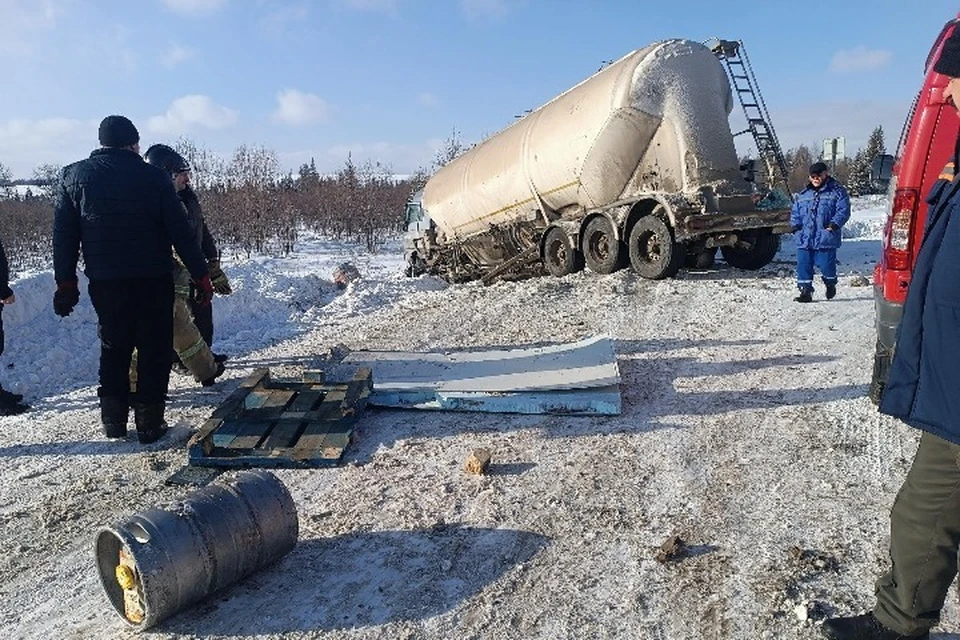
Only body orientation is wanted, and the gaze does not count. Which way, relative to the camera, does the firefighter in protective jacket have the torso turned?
to the viewer's right

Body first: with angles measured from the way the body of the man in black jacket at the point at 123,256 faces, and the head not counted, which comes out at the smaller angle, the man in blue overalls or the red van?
the man in blue overalls

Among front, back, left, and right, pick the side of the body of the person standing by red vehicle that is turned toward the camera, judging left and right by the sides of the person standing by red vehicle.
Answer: left

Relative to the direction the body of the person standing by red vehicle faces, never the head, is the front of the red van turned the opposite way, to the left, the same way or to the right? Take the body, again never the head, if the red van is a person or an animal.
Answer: to the right

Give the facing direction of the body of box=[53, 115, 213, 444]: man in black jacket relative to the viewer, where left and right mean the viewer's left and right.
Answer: facing away from the viewer

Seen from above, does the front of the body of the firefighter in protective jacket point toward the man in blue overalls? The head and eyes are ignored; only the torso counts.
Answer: yes

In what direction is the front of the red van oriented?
away from the camera

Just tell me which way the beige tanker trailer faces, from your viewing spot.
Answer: facing away from the viewer and to the left of the viewer

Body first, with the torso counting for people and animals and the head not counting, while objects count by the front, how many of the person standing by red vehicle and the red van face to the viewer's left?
1

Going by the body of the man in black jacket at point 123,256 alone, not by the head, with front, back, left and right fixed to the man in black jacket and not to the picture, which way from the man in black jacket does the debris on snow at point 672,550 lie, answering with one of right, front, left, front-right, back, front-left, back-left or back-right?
back-right

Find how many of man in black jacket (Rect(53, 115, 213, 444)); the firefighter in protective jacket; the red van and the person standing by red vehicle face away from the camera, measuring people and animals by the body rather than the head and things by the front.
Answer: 2

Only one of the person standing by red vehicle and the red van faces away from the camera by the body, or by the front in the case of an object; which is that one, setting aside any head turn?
the red van

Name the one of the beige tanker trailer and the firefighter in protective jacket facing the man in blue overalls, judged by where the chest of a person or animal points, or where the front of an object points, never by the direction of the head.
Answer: the firefighter in protective jacket
